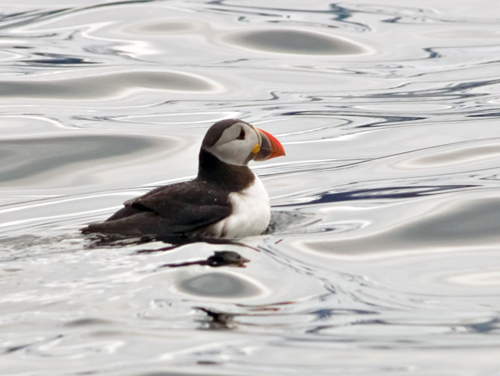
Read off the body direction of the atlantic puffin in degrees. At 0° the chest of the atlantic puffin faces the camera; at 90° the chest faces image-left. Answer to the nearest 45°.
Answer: approximately 270°
